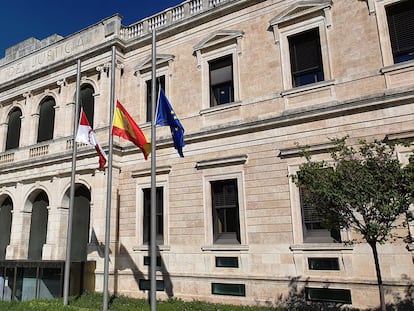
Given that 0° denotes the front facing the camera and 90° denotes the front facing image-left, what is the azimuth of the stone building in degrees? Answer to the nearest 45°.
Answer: approximately 45°

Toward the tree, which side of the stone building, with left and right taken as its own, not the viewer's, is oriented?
left
